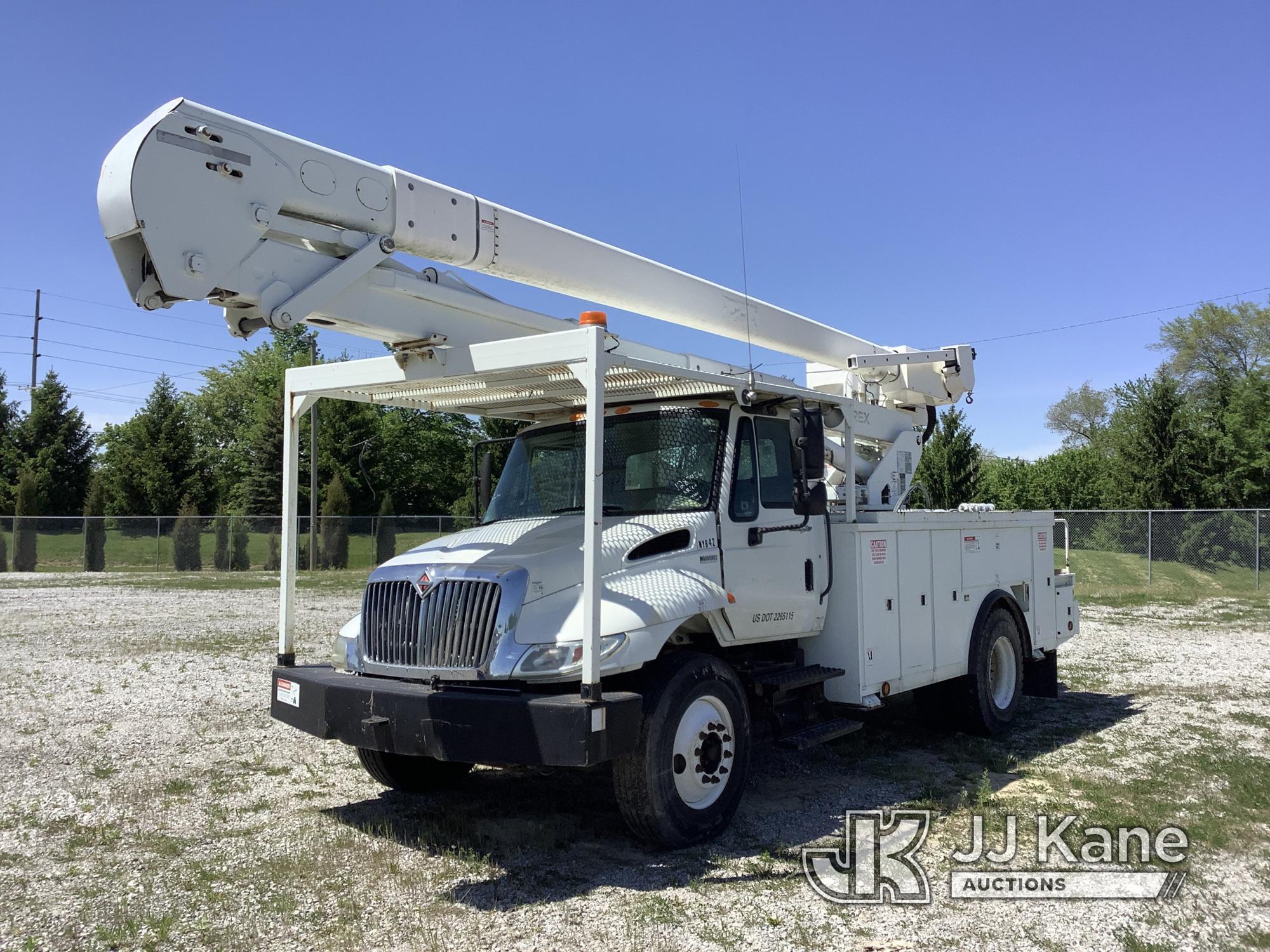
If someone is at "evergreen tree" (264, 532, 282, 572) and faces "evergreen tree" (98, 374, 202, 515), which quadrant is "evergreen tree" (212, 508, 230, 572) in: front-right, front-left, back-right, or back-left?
front-left

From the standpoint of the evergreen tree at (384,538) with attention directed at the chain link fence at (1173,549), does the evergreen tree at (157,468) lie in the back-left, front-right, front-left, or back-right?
back-left

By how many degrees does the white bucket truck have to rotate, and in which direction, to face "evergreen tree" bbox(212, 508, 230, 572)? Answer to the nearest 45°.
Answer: approximately 90° to its right

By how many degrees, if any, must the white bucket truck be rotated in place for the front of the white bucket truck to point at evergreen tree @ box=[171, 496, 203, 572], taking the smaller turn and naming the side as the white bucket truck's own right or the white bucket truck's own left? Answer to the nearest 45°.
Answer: approximately 90° to the white bucket truck's own right

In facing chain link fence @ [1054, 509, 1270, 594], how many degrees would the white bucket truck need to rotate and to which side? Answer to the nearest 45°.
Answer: approximately 180°

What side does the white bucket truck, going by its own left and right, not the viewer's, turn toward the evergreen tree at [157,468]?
right

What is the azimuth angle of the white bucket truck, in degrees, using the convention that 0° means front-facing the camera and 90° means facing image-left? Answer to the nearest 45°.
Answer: approximately 45°

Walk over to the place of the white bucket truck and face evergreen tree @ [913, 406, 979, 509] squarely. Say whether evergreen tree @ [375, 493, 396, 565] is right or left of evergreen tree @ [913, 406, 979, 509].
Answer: left

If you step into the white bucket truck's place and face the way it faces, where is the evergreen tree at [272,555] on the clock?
The evergreen tree is roughly at 4 o'clock from the white bucket truck.

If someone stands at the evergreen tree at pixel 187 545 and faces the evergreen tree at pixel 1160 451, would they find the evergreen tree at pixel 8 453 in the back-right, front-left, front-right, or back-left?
back-left

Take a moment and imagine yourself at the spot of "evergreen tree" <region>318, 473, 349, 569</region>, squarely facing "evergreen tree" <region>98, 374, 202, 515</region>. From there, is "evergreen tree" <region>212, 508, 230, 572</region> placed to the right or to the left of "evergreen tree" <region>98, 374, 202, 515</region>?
left

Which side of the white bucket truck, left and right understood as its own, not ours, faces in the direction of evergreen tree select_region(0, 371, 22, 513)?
right

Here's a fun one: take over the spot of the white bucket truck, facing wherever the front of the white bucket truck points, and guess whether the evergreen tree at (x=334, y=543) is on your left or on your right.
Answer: on your right

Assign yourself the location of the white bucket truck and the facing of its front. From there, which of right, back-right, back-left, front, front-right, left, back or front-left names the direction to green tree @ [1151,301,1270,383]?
back

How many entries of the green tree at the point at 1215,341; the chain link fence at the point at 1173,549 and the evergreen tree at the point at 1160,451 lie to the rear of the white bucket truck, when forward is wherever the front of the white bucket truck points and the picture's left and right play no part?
3

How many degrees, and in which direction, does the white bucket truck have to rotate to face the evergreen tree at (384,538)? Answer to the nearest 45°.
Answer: approximately 135° to its right

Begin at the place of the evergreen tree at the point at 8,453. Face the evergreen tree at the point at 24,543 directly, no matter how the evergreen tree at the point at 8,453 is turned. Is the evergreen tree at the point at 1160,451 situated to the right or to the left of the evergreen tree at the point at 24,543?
left
